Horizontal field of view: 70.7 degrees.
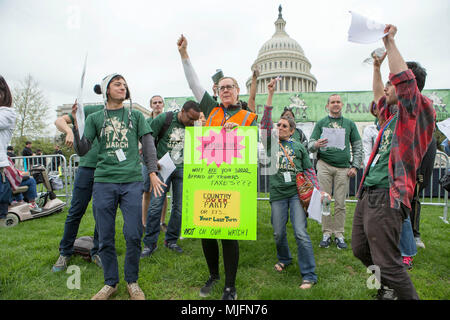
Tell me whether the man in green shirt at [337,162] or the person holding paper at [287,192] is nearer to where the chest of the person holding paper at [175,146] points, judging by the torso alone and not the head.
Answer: the person holding paper

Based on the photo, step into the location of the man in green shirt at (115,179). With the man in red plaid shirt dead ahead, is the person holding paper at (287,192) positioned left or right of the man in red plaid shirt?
left

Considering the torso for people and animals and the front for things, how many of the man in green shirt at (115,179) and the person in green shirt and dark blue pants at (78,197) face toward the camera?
2

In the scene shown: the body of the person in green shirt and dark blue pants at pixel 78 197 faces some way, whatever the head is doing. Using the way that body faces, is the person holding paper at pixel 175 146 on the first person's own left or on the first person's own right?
on the first person's own left

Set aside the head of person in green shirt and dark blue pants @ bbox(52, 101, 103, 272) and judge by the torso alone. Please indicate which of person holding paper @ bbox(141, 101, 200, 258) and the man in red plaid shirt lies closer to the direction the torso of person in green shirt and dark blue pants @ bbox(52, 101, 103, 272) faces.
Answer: the man in red plaid shirt

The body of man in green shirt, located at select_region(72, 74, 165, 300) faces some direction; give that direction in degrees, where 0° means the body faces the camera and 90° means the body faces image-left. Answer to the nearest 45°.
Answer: approximately 0°

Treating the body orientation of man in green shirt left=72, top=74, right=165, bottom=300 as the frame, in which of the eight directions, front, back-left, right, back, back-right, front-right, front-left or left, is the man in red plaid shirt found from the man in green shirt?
front-left

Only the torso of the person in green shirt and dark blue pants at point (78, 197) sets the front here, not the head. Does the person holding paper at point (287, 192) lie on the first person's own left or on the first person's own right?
on the first person's own left

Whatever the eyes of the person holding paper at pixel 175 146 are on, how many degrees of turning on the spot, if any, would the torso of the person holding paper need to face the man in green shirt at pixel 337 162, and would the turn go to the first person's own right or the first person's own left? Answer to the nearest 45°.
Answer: approximately 45° to the first person's own left

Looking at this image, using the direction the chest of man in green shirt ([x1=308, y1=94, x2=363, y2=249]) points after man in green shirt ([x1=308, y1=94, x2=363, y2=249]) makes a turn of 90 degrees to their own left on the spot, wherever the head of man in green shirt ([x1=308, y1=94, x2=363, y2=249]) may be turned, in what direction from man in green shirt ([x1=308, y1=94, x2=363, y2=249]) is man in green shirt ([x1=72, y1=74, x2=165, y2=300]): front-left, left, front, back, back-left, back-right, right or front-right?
back-right

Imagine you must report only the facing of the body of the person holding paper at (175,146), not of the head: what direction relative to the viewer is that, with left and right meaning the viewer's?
facing the viewer and to the right of the viewer

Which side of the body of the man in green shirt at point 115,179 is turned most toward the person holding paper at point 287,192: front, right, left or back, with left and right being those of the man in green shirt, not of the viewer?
left

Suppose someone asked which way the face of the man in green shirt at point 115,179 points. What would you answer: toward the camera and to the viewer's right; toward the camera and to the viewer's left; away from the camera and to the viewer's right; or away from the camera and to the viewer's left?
toward the camera and to the viewer's right

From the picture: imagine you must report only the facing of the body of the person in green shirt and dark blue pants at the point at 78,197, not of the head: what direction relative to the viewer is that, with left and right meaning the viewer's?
facing the viewer

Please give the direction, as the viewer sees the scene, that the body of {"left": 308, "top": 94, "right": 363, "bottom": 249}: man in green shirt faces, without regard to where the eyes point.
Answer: toward the camera
